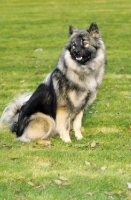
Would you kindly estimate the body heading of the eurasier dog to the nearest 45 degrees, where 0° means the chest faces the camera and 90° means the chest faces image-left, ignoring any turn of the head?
approximately 315°
